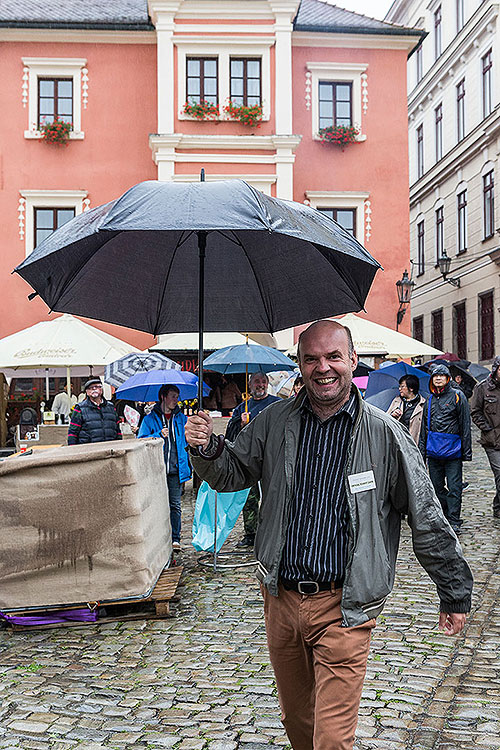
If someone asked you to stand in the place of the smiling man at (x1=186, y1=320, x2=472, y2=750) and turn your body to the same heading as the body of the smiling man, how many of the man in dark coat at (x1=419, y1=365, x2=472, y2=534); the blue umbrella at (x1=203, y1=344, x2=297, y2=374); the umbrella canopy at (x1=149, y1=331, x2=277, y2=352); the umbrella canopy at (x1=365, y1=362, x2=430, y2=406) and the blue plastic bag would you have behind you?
5

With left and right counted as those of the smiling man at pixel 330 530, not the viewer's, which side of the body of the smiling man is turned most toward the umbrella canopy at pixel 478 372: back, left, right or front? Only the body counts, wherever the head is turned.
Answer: back

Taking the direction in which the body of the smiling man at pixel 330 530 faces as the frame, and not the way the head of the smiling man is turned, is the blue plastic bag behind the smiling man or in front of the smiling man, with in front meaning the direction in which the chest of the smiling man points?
behind

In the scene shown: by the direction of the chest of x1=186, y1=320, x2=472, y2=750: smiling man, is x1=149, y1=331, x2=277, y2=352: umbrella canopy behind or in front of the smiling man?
behind

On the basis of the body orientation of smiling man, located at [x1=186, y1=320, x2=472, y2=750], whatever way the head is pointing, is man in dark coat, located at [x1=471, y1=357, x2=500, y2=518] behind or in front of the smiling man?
behind

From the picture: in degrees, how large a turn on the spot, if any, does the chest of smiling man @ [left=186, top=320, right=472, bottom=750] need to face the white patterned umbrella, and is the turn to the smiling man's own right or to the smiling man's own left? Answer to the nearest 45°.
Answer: approximately 180°

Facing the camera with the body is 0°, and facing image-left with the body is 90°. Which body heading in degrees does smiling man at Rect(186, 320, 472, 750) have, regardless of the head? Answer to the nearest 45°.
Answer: approximately 0°

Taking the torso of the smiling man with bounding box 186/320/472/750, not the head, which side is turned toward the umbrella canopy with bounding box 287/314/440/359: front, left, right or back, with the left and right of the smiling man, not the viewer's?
back

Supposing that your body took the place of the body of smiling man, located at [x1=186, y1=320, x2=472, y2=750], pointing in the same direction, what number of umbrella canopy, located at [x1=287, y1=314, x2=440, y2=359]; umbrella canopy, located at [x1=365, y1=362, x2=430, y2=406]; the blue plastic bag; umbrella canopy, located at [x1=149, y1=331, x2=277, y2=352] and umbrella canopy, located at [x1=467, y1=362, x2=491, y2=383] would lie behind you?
5
